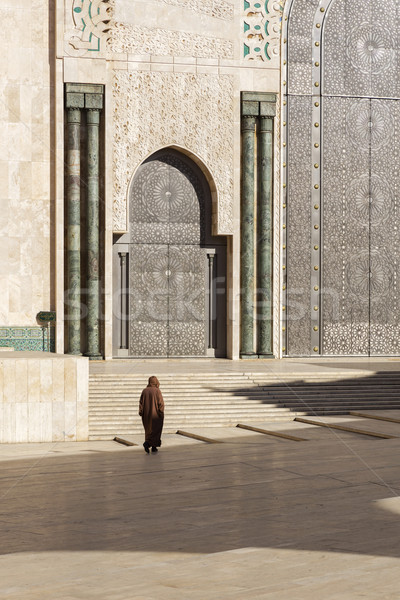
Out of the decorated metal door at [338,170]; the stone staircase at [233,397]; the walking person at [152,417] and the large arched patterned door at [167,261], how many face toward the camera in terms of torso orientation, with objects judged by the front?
3

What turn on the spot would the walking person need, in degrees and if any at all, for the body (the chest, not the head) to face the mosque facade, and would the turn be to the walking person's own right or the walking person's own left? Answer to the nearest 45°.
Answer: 0° — they already face it

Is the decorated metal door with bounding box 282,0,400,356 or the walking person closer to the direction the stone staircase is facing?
the walking person

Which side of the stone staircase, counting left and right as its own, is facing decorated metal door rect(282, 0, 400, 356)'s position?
back

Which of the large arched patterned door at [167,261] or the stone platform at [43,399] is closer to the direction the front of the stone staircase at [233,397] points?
the stone platform

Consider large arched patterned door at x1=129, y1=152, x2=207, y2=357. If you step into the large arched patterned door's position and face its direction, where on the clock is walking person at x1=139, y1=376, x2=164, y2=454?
The walking person is roughly at 12 o'clock from the large arched patterned door.

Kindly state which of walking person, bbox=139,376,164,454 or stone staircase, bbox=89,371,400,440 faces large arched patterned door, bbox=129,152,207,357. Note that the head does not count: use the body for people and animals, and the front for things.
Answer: the walking person

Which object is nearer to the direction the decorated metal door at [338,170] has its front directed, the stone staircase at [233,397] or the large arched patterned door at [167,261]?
the stone staircase
